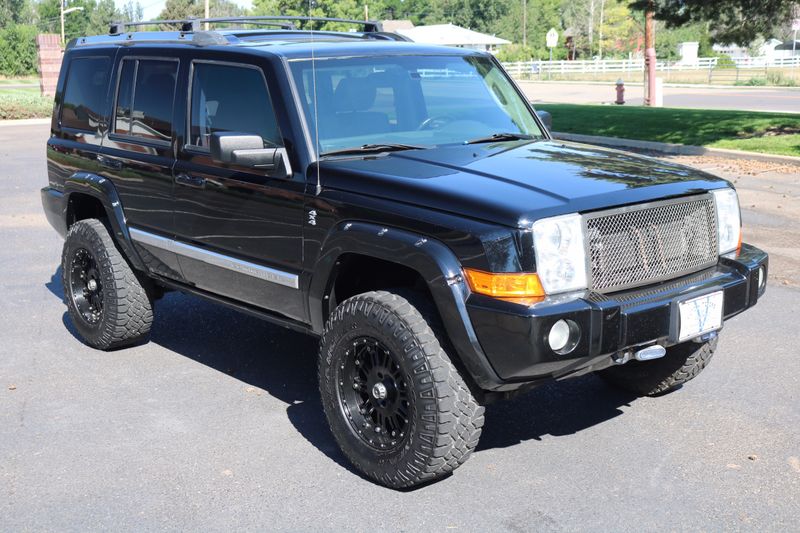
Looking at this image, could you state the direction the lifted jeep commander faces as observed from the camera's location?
facing the viewer and to the right of the viewer

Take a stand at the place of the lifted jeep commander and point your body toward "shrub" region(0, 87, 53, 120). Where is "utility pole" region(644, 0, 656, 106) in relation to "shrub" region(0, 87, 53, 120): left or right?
right

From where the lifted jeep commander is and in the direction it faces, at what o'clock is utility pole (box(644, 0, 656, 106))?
The utility pole is roughly at 8 o'clock from the lifted jeep commander.
